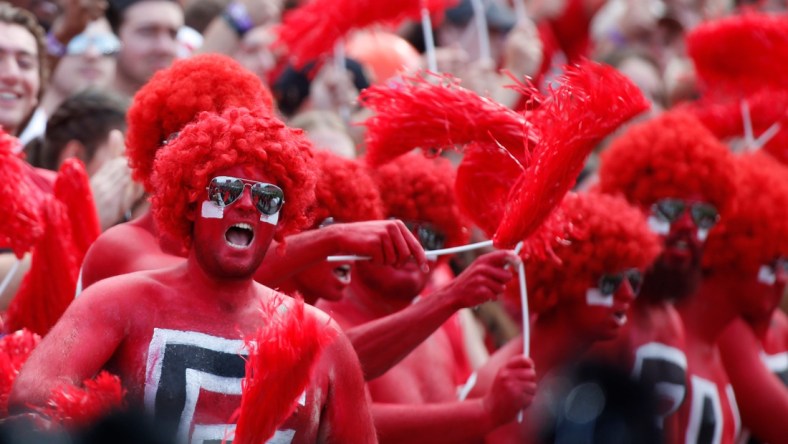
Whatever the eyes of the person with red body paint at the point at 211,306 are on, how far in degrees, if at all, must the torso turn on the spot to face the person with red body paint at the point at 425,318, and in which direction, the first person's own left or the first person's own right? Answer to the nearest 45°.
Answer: approximately 135° to the first person's own left

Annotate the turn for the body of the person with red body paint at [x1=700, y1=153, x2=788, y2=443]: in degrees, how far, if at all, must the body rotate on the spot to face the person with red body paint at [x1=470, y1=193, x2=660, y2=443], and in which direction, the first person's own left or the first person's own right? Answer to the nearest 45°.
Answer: approximately 90° to the first person's own right

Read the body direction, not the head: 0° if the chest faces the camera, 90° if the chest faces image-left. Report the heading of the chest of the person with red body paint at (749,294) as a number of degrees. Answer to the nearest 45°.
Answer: approximately 315°

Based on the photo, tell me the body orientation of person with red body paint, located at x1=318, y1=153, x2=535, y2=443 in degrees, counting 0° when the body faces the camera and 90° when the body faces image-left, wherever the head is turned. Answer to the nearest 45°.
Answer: approximately 315°

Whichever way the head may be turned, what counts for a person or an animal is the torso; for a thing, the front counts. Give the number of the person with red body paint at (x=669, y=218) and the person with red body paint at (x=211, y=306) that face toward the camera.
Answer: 2

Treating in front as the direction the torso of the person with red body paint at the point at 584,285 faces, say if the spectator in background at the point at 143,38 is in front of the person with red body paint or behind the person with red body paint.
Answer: behind

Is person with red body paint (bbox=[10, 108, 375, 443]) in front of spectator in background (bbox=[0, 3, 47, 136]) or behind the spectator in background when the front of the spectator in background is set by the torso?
in front
